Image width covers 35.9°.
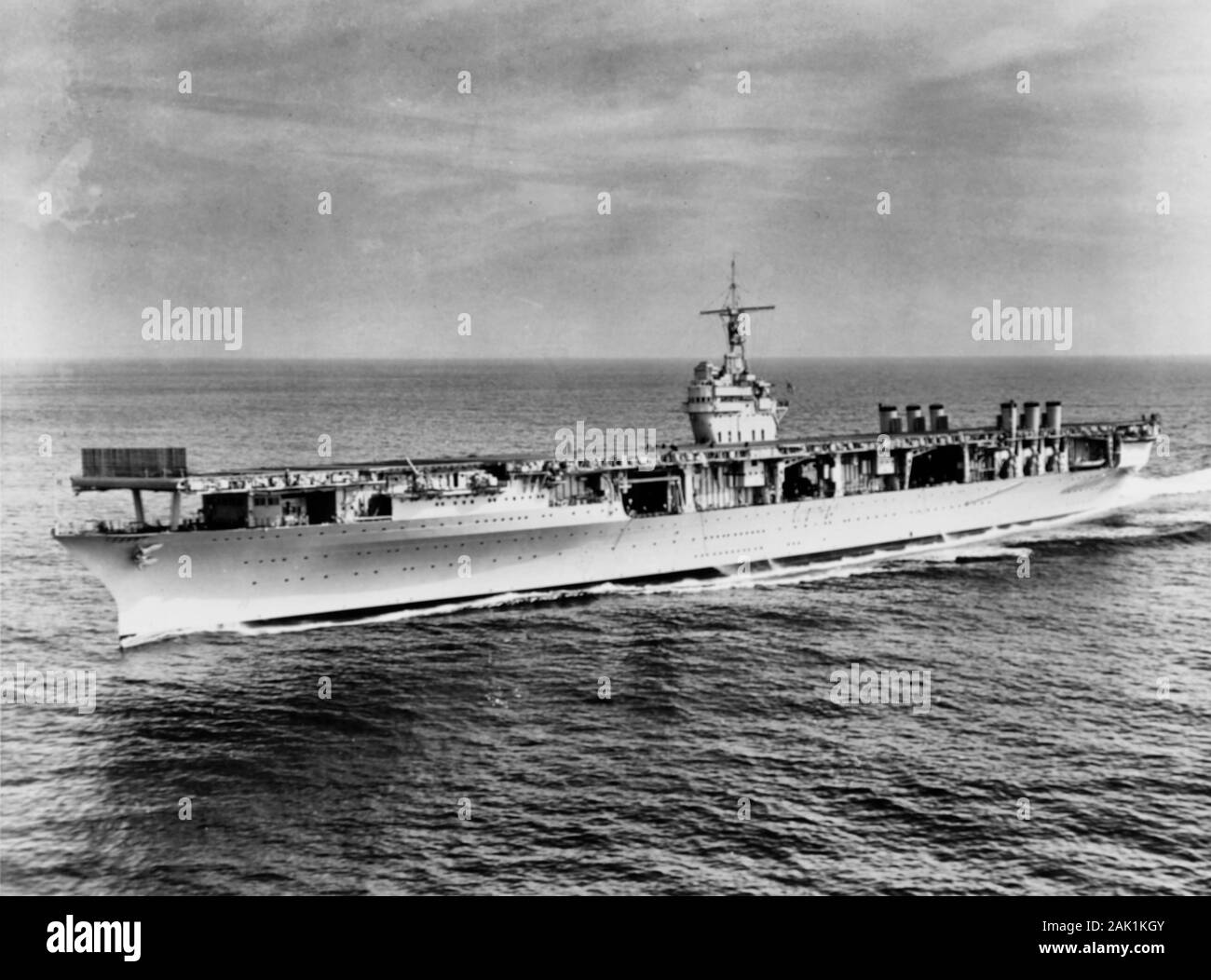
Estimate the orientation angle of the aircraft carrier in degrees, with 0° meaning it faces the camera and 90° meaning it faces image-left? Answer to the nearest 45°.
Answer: approximately 45°
